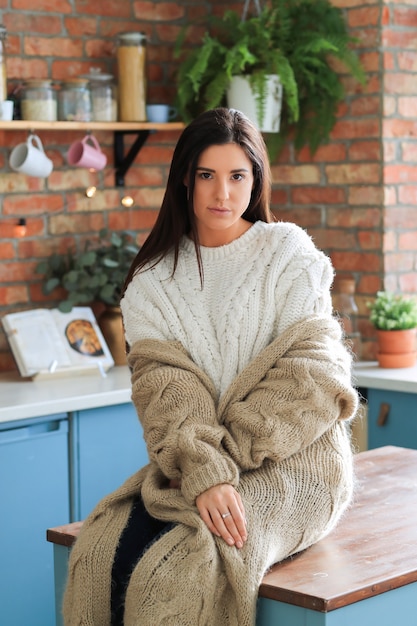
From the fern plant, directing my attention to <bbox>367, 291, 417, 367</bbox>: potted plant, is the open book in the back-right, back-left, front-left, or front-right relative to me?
back-right

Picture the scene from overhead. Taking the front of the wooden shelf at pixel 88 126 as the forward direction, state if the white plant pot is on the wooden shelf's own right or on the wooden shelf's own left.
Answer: on the wooden shelf's own left

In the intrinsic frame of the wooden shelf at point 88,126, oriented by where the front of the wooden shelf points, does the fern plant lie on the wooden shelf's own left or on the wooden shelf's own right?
on the wooden shelf's own left

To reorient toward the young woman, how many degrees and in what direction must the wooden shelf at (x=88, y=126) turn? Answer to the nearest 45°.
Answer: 0° — it already faces them

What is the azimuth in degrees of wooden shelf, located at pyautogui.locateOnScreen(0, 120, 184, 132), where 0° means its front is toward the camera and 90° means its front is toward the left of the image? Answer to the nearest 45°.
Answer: approximately 0°

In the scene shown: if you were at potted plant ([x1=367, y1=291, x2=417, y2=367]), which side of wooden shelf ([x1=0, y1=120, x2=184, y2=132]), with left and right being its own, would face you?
left
